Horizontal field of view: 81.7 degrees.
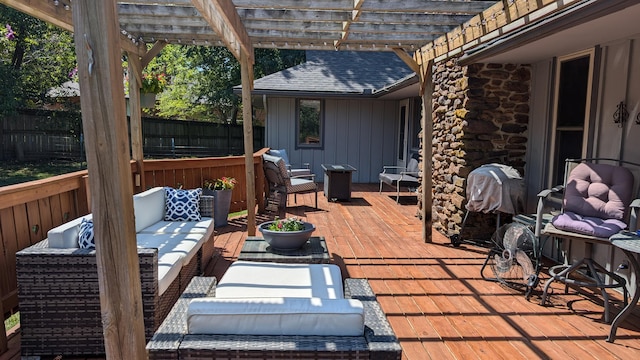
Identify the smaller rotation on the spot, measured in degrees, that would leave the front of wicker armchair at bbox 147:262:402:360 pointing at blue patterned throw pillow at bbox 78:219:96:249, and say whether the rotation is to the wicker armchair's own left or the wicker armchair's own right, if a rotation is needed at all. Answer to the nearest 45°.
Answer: approximately 45° to the wicker armchair's own left

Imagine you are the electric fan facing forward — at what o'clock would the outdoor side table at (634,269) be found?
The outdoor side table is roughly at 9 o'clock from the electric fan.

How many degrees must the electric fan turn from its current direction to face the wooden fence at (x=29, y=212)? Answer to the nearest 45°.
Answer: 0° — it already faces it

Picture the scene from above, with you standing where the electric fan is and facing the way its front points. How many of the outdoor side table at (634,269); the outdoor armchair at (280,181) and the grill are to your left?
1

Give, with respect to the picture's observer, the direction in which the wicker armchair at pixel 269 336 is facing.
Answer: facing away from the viewer

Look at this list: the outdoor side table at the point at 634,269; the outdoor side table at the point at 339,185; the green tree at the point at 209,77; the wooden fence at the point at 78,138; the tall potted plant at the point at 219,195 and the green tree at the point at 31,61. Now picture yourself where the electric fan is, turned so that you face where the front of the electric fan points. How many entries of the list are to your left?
1

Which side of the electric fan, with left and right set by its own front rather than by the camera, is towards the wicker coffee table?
front

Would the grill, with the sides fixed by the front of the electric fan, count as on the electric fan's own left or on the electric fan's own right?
on the electric fan's own right

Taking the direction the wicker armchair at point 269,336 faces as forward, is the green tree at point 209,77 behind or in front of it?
in front

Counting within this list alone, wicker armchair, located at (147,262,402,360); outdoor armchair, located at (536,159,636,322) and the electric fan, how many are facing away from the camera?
1

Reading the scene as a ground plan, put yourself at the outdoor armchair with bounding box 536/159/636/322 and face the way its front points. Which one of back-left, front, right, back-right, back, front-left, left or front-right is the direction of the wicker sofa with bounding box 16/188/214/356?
front

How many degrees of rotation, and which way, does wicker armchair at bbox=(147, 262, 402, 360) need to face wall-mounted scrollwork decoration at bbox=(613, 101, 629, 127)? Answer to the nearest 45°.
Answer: approximately 45° to its right

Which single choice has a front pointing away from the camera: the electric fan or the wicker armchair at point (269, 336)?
the wicker armchair

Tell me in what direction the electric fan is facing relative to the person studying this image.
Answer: facing the viewer and to the left of the viewer

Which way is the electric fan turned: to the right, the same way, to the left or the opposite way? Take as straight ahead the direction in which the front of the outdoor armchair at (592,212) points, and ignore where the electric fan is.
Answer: the same way

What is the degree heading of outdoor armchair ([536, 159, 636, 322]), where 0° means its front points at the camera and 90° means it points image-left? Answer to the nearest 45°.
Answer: approximately 45°

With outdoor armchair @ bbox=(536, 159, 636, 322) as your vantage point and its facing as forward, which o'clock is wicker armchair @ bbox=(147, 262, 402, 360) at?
The wicker armchair is roughly at 11 o'clock from the outdoor armchair.

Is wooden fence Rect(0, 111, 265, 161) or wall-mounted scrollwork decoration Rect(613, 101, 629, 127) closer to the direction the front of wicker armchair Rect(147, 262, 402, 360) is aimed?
the wooden fence

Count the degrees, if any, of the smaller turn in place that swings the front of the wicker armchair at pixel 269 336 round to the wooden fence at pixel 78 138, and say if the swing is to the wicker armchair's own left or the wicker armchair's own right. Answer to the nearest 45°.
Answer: approximately 45° to the wicker armchair's own left

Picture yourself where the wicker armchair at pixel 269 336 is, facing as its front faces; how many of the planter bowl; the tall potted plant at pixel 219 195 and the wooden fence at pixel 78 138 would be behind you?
0

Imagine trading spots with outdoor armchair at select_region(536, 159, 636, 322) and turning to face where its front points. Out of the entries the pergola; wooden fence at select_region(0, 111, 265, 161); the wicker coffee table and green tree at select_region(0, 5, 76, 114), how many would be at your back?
0

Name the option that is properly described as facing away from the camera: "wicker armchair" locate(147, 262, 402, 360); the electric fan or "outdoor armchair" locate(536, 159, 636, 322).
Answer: the wicker armchair
